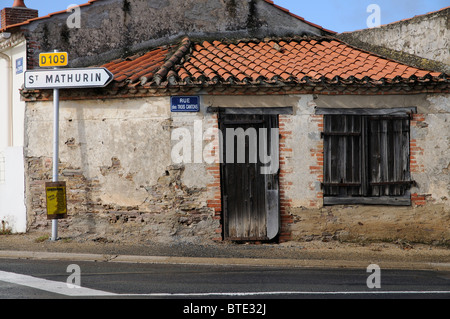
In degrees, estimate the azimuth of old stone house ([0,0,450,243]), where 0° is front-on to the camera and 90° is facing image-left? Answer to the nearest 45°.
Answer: approximately 0°

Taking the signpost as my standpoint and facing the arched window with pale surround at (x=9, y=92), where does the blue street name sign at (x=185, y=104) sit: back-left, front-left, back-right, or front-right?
back-right

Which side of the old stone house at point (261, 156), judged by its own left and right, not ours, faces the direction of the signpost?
right

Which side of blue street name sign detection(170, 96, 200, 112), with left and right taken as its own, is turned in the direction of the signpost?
right

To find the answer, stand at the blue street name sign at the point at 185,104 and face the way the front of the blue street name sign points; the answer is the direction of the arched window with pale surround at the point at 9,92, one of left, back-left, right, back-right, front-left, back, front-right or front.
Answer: back-right

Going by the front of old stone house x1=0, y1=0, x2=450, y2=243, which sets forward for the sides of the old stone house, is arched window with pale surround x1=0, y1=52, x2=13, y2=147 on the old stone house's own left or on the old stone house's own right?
on the old stone house's own right

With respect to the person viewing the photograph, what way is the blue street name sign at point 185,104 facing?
facing the viewer
